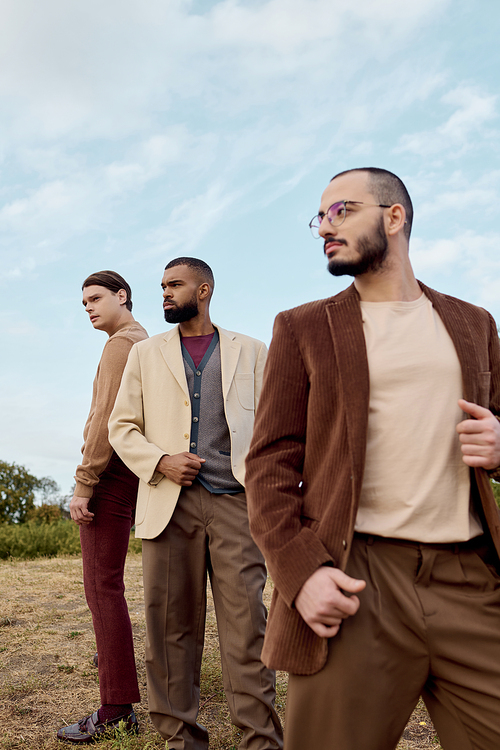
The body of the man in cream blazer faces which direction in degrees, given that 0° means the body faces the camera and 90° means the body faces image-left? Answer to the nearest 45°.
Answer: approximately 0°

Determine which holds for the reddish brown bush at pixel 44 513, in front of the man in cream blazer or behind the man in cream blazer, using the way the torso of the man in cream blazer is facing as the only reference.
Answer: behind

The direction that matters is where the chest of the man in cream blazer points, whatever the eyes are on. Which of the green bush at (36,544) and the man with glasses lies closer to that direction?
the man with glasses

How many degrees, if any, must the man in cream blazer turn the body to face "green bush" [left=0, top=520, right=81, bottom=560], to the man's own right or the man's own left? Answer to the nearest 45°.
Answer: approximately 180°
